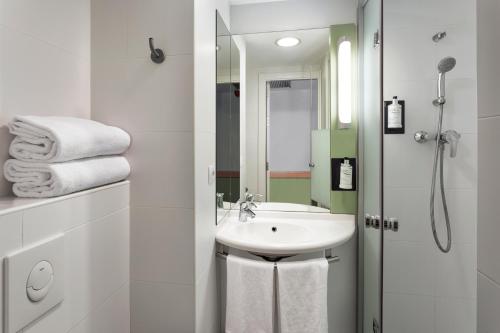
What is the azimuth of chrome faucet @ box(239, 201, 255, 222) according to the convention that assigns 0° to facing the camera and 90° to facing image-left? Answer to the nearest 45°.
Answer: approximately 315°

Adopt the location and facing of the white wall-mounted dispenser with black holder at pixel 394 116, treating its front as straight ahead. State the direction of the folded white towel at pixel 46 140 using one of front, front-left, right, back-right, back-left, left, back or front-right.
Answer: front-right
